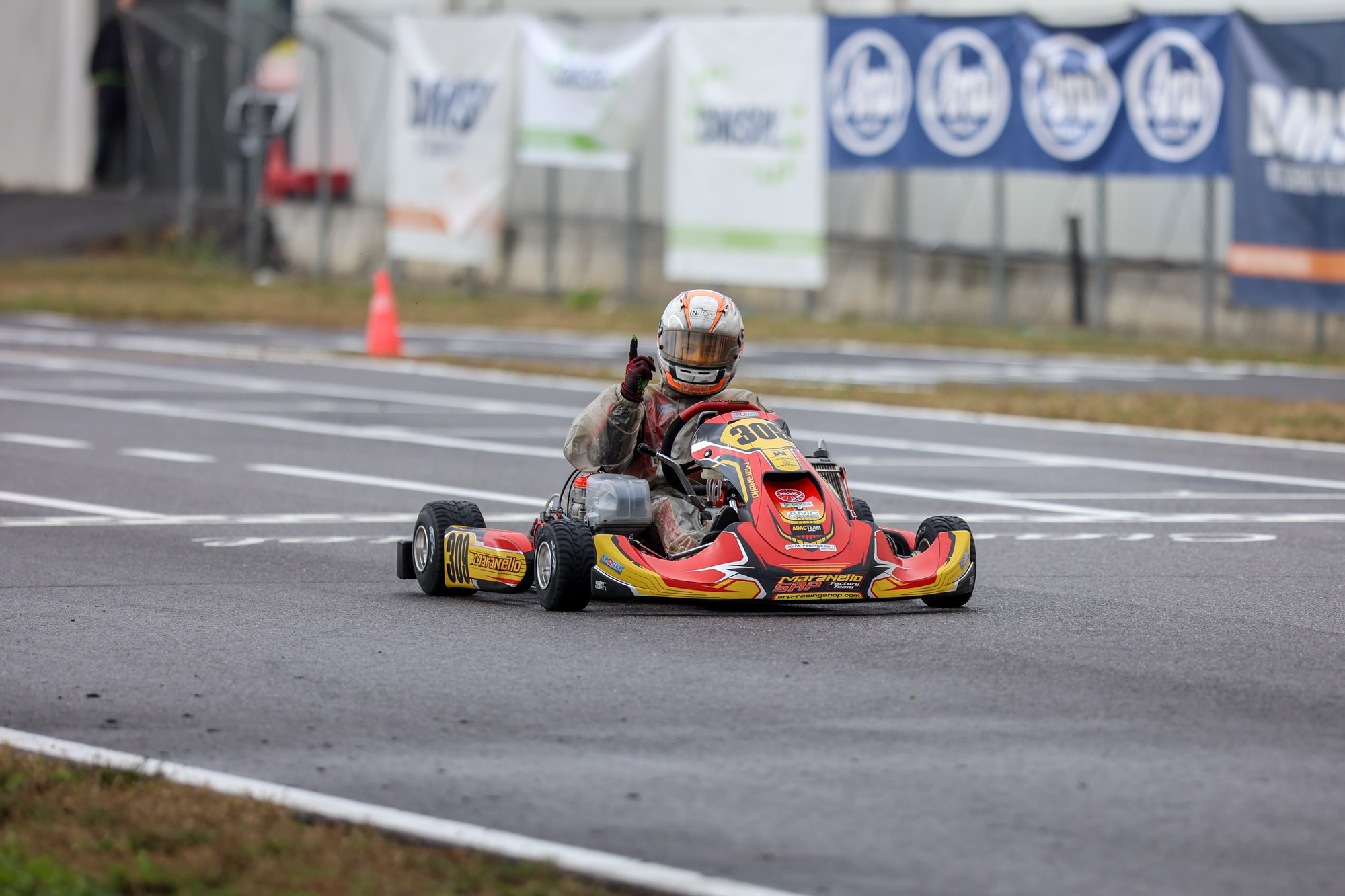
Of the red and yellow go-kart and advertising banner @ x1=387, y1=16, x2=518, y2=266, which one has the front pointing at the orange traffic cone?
the advertising banner

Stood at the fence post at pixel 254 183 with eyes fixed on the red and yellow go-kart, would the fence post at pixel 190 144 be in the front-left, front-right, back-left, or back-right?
back-right

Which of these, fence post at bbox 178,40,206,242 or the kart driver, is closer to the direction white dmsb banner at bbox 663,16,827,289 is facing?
the kart driver

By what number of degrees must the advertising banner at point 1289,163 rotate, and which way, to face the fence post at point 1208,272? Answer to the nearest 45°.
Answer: approximately 135° to its right

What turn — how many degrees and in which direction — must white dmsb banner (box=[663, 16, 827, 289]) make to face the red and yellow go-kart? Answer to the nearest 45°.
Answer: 0° — it already faces it
